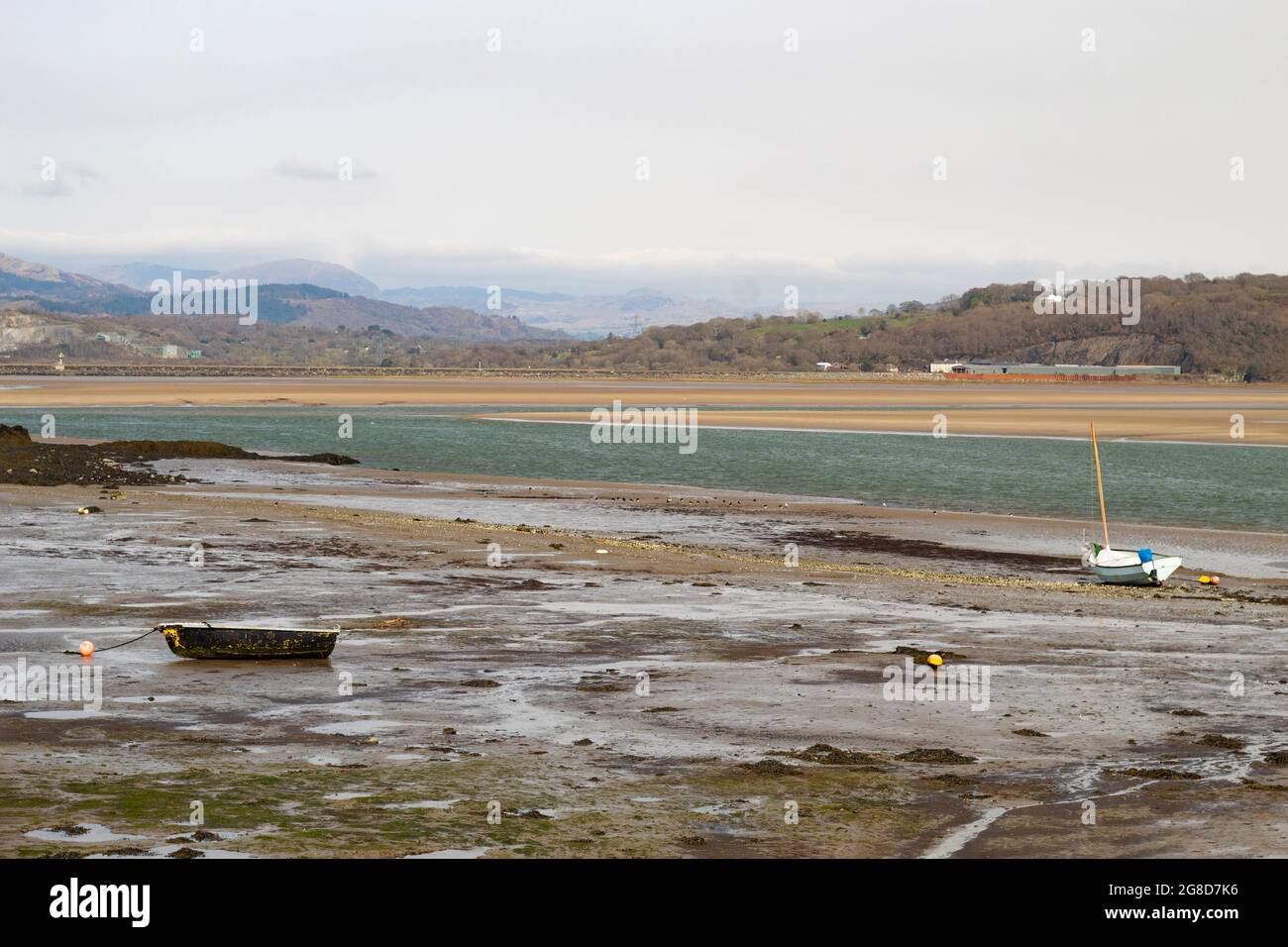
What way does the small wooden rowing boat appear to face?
to the viewer's left
